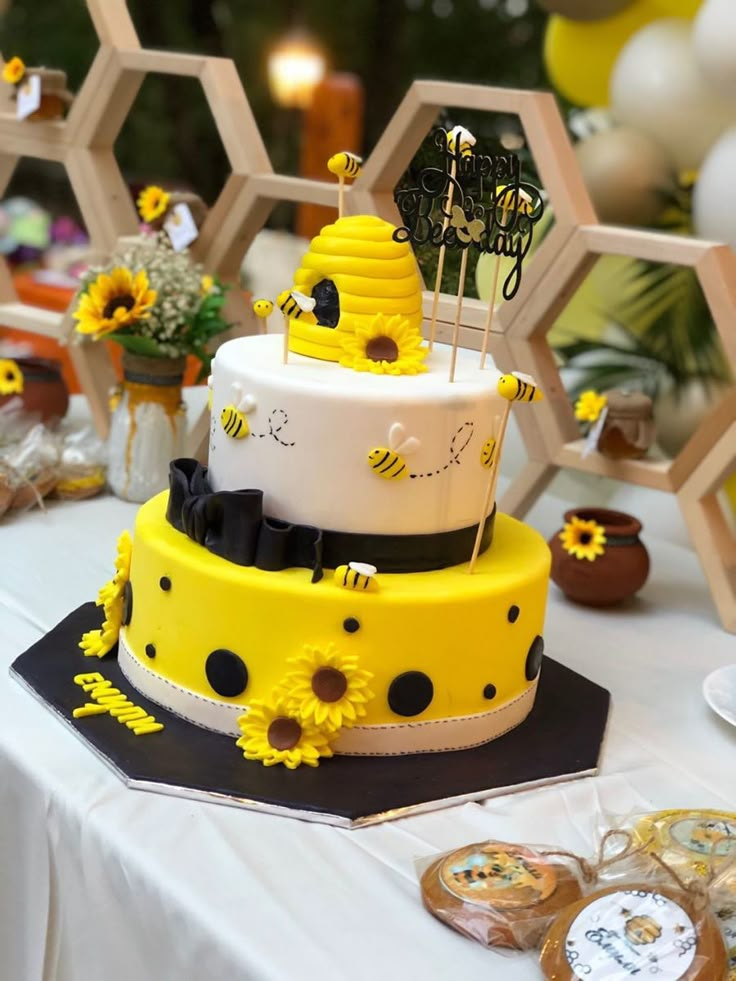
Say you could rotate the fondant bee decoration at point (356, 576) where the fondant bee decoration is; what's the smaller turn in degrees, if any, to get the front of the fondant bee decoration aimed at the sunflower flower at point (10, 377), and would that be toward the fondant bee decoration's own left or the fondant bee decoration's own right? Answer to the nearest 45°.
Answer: approximately 45° to the fondant bee decoration's own right

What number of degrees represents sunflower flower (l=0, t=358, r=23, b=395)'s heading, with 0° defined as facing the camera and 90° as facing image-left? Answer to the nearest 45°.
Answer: approximately 0°

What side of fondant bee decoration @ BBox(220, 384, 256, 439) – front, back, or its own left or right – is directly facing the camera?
left

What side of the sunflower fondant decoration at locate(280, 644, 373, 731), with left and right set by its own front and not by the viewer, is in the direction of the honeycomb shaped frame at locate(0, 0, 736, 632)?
back

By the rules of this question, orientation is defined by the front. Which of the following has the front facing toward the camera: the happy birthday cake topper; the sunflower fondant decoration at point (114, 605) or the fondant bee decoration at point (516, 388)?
the happy birthday cake topper

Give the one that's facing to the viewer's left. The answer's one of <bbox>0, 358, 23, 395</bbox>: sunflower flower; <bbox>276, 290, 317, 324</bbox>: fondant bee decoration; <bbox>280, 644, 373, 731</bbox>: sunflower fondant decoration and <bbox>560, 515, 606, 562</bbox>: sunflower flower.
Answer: the fondant bee decoration

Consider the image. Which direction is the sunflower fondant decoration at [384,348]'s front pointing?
toward the camera

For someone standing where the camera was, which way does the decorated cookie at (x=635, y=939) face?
facing the viewer

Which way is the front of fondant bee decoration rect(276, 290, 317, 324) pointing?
to the viewer's left

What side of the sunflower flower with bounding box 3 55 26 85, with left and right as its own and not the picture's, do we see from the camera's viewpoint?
front

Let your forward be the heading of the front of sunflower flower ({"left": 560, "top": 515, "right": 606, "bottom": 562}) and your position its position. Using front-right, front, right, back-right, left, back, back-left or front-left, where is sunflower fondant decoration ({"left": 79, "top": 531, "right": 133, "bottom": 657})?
front-right

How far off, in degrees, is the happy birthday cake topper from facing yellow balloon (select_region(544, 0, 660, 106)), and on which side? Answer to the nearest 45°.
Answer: approximately 180°

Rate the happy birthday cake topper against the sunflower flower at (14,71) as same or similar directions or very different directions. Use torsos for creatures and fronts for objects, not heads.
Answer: same or similar directions
